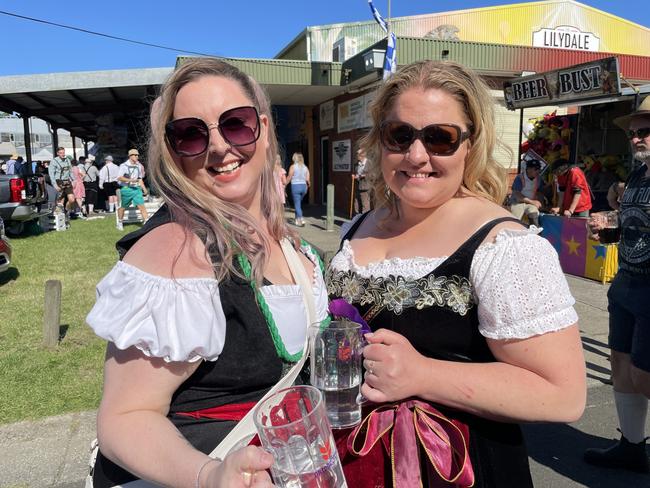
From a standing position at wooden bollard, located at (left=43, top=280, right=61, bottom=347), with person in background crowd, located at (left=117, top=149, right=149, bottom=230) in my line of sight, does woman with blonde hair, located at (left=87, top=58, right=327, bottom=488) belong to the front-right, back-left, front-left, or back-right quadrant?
back-right

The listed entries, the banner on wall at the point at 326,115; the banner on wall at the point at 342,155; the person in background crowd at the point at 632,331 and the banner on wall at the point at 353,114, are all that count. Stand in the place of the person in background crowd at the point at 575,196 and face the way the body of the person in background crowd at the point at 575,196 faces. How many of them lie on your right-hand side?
3

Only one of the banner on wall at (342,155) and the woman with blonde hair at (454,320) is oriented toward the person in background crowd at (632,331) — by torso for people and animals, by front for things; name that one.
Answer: the banner on wall

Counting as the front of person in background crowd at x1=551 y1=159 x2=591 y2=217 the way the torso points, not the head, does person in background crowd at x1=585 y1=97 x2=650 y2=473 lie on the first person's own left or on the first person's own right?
on the first person's own left

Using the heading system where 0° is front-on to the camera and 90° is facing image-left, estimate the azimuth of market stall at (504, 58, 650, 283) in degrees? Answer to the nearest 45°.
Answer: approximately 45°

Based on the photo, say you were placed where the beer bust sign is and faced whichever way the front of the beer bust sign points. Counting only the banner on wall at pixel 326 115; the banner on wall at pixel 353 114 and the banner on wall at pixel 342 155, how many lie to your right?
3

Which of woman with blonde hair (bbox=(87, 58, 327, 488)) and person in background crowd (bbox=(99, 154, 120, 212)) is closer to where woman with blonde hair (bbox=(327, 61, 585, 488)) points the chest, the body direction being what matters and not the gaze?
the woman with blonde hair

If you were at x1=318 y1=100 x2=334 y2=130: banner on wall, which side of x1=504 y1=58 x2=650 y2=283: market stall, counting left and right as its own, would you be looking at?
right

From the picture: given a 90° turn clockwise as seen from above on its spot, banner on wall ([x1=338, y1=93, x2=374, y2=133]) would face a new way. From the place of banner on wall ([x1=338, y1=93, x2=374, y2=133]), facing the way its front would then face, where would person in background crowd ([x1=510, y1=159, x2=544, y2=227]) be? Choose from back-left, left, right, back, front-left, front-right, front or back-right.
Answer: back

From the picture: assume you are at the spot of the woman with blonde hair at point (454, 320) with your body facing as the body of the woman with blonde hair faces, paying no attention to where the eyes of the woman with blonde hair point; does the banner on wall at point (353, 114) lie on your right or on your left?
on your right

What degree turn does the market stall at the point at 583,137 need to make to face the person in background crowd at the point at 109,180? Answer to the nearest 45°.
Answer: approximately 45° to its right

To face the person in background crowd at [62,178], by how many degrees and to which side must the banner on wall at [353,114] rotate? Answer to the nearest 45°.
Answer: approximately 45° to its right

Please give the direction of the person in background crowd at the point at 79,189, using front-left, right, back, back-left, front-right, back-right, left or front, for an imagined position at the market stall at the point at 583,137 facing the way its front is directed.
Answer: front-right
